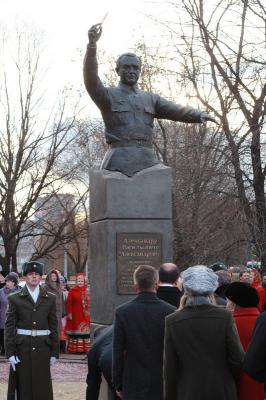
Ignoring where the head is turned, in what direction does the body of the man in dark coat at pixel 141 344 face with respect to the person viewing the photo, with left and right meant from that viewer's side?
facing away from the viewer

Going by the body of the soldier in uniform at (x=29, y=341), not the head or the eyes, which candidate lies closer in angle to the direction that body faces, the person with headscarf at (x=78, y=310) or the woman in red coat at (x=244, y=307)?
the woman in red coat

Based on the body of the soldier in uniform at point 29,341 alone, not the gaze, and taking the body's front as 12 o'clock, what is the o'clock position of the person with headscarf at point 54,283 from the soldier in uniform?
The person with headscarf is roughly at 6 o'clock from the soldier in uniform.

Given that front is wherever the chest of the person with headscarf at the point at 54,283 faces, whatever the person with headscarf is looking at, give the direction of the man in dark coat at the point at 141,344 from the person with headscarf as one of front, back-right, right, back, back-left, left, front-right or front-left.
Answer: front

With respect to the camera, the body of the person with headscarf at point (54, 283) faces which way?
toward the camera

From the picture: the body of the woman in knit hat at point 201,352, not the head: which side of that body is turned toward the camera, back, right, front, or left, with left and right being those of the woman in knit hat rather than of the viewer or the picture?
back

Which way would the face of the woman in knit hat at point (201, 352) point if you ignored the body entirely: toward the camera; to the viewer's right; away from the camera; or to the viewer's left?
away from the camera

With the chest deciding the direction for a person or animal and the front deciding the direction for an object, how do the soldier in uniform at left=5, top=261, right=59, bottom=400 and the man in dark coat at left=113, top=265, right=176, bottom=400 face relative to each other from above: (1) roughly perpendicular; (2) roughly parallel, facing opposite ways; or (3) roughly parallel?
roughly parallel, facing opposite ways

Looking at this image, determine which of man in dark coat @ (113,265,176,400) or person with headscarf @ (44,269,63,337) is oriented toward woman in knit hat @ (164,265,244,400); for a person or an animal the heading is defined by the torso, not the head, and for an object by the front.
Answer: the person with headscarf

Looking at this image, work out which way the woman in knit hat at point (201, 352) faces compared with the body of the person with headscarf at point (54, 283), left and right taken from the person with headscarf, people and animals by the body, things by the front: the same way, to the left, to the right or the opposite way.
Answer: the opposite way

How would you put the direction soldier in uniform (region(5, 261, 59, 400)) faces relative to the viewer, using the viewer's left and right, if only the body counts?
facing the viewer
